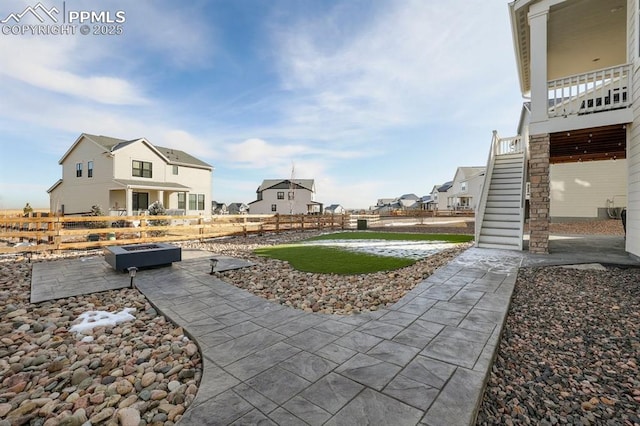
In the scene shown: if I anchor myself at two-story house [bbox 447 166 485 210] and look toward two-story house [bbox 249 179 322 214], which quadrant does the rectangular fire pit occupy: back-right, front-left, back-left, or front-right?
front-left

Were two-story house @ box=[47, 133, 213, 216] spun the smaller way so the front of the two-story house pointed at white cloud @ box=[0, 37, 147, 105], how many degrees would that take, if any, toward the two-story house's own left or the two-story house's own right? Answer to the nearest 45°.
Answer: approximately 135° to the two-story house's own left
